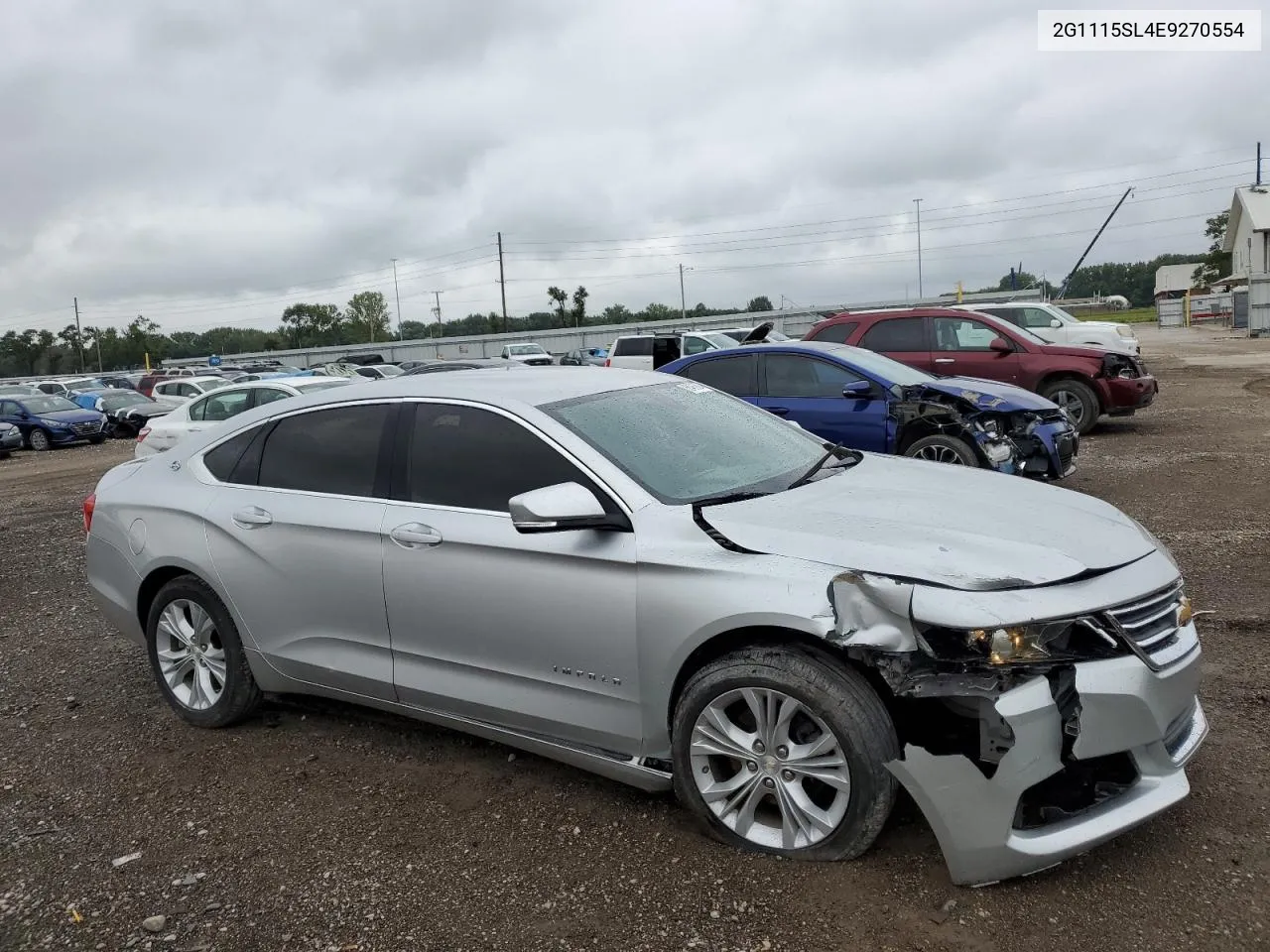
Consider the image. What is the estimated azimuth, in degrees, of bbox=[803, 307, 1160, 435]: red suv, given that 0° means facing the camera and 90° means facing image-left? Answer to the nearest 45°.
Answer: approximately 315°

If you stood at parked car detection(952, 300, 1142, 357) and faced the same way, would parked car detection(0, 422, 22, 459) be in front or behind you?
behind

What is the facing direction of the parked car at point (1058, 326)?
to the viewer's right

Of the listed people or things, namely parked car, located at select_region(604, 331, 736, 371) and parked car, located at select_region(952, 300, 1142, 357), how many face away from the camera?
0

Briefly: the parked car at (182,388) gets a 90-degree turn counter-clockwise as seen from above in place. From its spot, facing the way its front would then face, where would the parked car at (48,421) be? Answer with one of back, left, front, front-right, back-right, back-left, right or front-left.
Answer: back
